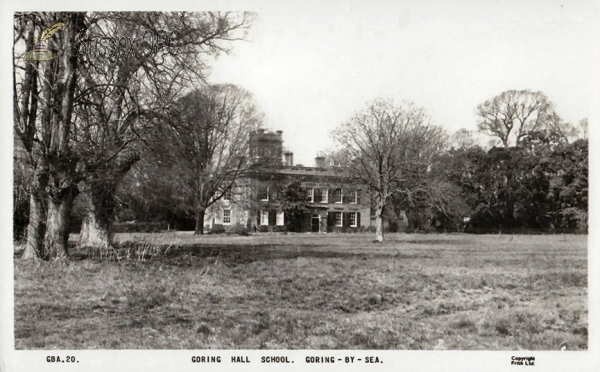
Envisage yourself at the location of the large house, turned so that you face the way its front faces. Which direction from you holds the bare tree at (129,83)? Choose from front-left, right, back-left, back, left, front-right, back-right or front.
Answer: front

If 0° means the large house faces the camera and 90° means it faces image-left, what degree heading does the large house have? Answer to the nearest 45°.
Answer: approximately 0°

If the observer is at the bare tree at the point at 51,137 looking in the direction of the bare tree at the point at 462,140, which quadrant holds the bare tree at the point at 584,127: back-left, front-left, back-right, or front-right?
front-right

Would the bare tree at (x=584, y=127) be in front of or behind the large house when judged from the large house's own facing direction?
in front

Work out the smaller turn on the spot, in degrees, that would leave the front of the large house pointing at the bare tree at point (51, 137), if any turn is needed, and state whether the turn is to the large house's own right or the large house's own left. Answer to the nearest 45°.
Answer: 0° — it already faces it
